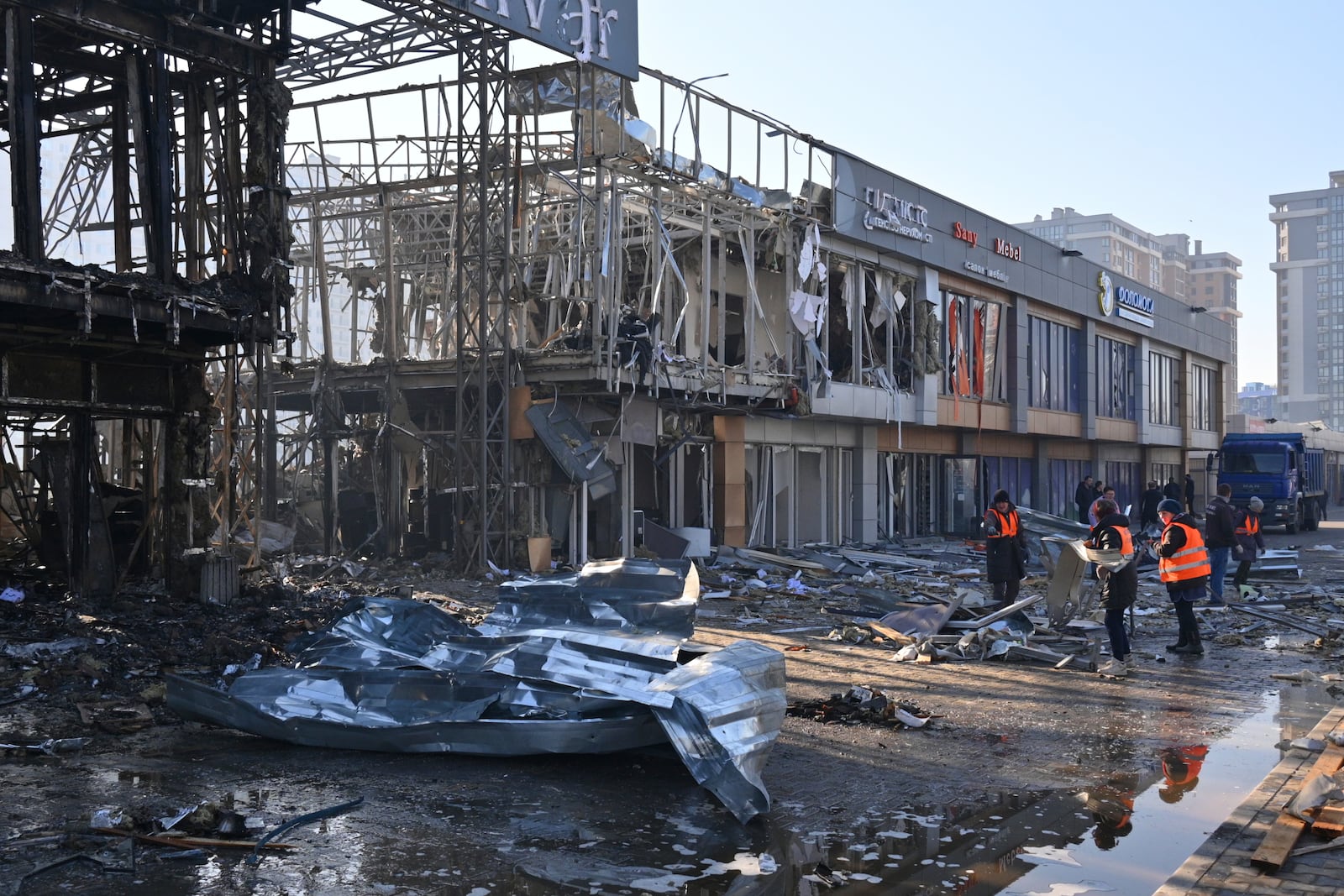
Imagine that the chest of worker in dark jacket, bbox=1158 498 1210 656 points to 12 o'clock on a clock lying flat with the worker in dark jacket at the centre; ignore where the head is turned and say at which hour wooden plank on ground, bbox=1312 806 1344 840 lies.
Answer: The wooden plank on ground is roughly at 9 o'clock from the worker in dark jacket.

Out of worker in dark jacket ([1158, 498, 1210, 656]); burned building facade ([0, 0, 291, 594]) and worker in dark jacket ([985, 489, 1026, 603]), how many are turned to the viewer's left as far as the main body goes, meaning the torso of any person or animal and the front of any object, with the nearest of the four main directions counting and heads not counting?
1

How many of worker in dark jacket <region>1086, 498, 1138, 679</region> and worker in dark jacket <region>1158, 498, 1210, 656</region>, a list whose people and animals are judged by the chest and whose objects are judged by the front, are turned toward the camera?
0

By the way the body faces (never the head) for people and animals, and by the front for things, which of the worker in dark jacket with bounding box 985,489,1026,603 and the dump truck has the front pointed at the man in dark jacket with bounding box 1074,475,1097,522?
the dump truck

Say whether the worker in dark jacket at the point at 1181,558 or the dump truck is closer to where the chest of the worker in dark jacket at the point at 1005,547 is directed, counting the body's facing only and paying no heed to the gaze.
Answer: the worker in dark jacket

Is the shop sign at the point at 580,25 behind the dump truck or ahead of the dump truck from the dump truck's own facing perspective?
ahead

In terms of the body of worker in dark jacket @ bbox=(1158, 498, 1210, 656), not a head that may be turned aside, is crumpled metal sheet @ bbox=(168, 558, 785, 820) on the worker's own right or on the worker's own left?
on the worker's own left

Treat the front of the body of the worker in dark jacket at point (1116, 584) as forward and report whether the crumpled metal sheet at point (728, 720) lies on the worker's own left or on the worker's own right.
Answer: on the worker's own left

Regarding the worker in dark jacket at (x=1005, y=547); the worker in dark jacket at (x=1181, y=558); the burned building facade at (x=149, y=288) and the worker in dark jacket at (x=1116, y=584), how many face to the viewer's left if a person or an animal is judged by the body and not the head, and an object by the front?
2

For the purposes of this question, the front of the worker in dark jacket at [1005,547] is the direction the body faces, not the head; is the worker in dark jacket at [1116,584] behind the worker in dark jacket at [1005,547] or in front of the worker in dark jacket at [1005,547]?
in front

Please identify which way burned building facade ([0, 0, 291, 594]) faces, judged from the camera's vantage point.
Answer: facing the viewer and to the right of the viewer

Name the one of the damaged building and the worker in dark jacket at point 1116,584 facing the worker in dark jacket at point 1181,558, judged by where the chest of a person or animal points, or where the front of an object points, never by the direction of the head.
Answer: the damaged building

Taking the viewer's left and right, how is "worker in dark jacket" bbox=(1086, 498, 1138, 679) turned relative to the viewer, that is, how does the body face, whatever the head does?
facing to the left of the viewer

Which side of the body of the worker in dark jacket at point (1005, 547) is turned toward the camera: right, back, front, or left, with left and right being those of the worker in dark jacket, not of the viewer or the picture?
front
